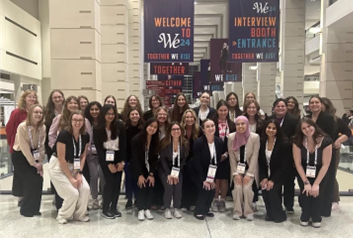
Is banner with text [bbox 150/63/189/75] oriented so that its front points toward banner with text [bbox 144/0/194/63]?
yes

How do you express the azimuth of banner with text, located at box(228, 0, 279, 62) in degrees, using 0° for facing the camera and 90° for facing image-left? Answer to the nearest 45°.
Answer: approximately 0°

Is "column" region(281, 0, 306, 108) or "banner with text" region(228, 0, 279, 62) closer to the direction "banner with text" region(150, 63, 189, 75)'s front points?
the banner with text

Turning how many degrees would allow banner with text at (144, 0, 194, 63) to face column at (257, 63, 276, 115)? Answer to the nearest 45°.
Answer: approximately 135° to its left

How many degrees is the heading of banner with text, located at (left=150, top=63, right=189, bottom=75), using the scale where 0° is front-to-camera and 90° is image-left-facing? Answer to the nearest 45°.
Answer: approximately 0°

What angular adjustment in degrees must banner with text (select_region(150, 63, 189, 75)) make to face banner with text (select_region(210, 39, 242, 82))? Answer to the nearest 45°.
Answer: approximately 90° to its left

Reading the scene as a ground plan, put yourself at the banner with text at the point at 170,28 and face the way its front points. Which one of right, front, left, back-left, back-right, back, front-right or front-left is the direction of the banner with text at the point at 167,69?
back

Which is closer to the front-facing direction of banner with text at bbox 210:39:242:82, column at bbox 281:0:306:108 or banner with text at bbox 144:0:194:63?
the banner with text

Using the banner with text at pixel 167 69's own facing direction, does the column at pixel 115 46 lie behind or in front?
in front
